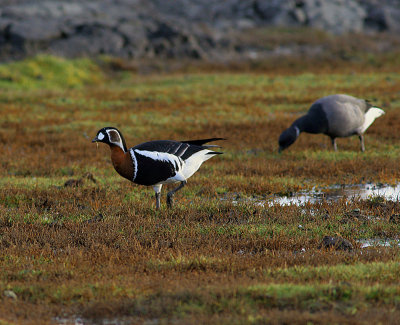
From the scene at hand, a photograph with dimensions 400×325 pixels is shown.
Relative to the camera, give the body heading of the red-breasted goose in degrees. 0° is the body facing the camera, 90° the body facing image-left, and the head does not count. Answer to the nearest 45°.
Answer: approximately 90°

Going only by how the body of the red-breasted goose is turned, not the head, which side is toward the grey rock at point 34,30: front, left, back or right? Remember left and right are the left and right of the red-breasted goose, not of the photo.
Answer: right

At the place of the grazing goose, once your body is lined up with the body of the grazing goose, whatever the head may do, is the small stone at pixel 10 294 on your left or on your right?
on your left

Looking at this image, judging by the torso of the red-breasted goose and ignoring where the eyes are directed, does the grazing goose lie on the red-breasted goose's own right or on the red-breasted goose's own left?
on the red-breasted goose's own right

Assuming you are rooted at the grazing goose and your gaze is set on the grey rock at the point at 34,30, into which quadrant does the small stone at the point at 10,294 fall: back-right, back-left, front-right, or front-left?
back-left

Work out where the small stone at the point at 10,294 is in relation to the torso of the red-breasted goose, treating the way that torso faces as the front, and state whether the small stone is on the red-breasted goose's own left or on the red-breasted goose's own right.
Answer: on the red-breasted goose's own left

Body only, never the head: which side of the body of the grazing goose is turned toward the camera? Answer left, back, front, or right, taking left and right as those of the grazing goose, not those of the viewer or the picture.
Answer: left
